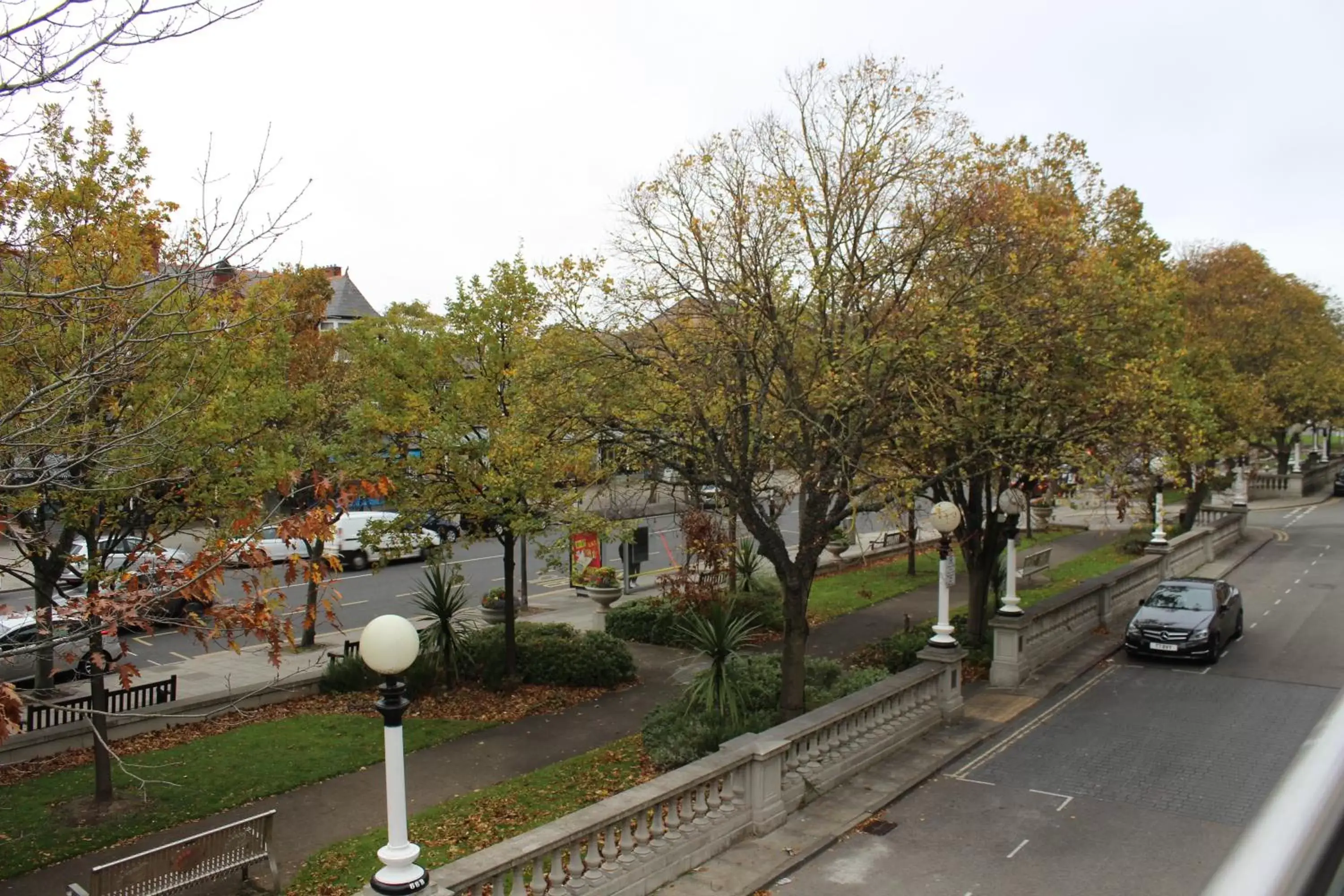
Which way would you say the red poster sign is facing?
toward the camera

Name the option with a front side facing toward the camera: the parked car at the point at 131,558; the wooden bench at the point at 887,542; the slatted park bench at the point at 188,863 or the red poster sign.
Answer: the red poster sign

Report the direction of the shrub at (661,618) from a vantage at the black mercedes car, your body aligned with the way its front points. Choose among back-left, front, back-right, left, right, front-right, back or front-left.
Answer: front-right

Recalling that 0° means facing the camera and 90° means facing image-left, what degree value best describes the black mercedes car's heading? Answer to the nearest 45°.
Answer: approximately 45°

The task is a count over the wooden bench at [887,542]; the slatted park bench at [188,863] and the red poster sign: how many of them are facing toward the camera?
1

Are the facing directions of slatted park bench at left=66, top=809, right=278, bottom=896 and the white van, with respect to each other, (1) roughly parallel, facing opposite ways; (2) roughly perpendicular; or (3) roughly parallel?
roughly perpendicular

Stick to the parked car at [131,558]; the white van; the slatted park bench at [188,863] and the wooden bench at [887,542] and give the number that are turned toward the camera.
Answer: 0

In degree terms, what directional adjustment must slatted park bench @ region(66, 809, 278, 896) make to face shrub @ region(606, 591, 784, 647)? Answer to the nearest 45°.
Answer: approximately 90° to its right
